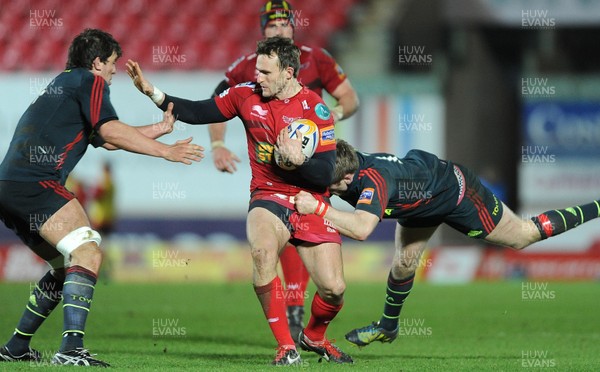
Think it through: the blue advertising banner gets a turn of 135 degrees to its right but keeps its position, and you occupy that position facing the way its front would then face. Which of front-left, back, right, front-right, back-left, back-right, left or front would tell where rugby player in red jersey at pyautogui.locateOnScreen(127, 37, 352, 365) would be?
back-left

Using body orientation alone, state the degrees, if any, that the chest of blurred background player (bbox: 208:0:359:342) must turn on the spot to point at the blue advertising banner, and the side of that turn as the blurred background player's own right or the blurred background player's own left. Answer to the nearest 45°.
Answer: approximately 135° to the blurred background player's own left

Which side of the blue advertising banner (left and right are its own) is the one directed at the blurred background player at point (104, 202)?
right

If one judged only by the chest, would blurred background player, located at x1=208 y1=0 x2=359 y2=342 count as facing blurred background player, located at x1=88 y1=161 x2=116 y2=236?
no

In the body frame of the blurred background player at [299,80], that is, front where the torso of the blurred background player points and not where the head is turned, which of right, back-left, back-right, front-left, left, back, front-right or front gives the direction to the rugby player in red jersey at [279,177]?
front

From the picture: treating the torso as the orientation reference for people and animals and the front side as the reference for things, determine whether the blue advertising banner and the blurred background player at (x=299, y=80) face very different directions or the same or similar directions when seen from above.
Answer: same or similar directions

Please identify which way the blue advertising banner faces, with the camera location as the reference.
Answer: facing the viewer

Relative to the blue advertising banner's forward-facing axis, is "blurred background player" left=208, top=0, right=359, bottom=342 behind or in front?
in front

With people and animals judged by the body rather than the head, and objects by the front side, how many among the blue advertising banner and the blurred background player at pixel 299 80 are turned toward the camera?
2

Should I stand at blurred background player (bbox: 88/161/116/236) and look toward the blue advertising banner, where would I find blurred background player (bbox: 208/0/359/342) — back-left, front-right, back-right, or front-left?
front-right

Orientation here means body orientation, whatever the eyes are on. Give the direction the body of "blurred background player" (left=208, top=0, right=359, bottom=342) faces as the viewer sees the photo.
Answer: toward the camera
